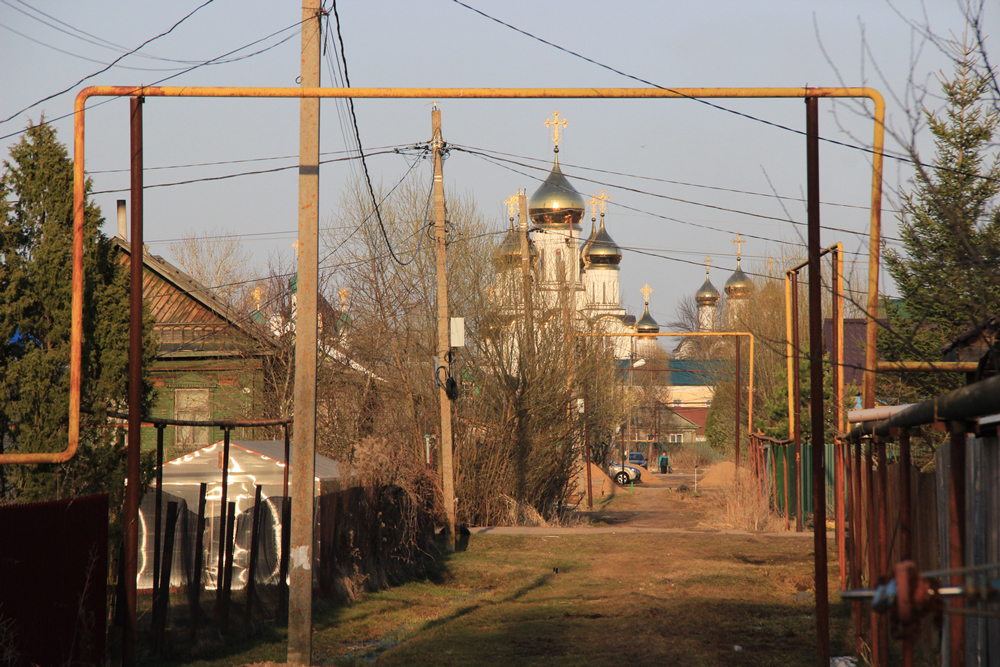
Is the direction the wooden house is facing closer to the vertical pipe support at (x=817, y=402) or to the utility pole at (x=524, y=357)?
the vertical pipe support

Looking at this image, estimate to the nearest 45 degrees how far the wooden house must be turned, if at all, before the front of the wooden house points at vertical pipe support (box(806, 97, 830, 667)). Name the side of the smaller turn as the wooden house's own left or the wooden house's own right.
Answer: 0° — it already faces it

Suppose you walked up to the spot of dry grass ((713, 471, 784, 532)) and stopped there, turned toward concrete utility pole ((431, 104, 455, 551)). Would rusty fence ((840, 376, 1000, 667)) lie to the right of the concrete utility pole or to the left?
left

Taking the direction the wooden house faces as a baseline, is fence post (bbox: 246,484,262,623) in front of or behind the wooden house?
in front

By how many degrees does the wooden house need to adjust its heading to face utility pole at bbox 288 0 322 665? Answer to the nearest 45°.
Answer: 0° — it already faces it

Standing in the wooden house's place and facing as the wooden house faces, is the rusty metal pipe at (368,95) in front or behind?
in front

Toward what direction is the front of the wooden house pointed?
toward the camera

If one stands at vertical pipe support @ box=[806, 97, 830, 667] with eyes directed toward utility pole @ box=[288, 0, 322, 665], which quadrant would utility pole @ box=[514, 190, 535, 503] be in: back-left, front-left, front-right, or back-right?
front-right

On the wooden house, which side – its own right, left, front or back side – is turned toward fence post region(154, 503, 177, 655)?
front

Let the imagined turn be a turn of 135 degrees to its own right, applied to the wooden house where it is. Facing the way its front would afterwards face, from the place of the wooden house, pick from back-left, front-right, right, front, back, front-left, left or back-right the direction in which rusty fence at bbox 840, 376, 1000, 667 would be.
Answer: back-left

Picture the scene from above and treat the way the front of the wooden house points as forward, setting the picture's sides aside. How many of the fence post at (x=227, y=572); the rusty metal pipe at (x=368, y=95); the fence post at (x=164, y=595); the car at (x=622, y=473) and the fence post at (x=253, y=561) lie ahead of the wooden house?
4

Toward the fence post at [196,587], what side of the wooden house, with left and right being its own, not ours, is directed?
front
